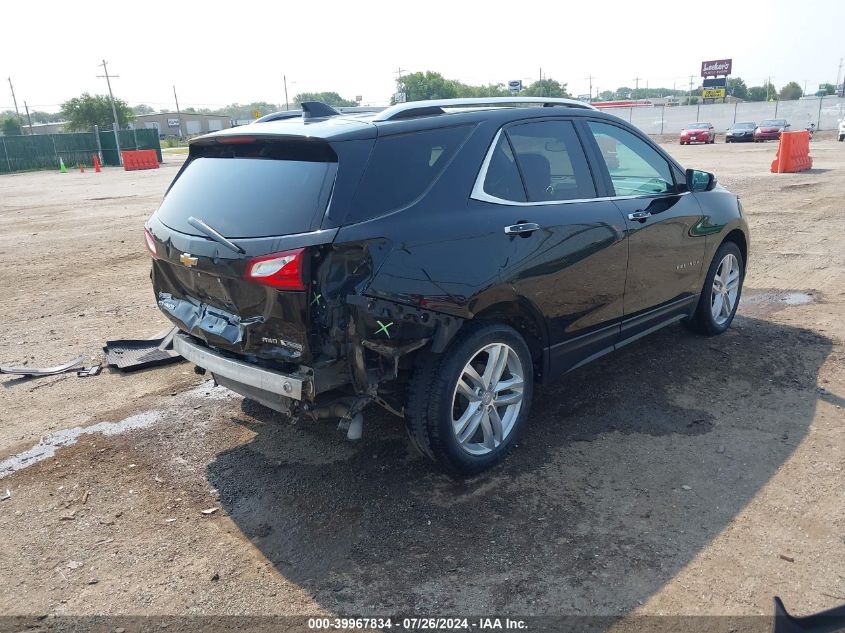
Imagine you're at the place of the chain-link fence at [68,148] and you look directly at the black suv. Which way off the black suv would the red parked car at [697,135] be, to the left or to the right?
left

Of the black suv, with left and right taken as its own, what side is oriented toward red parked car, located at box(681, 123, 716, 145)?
front

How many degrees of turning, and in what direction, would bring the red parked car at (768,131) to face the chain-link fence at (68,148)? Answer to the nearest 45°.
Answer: approximately 45° to its right

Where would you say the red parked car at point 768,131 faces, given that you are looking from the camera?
facing the viewer and to the left of the viewer

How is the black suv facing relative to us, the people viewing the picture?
facing away from the viewer and to the right of the viewer

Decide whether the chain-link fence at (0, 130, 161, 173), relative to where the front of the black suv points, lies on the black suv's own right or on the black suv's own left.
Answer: on the black suv's own left
